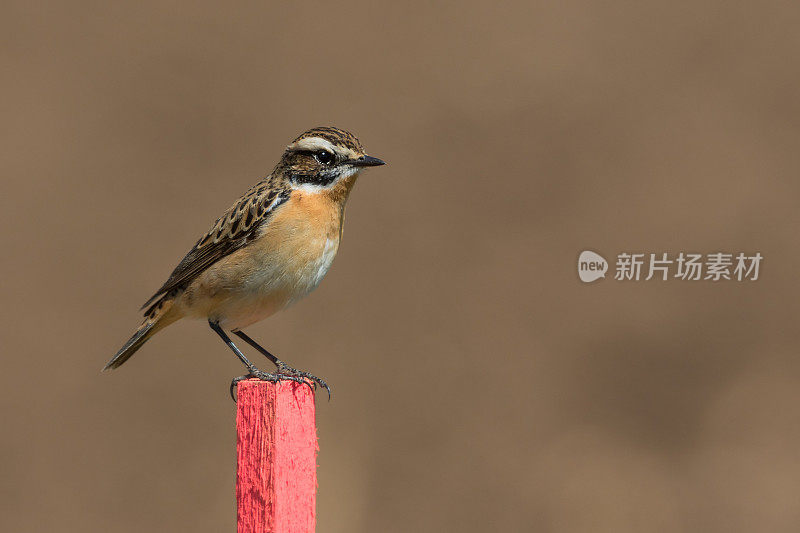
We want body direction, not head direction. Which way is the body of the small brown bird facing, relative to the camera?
to the viewer's right
